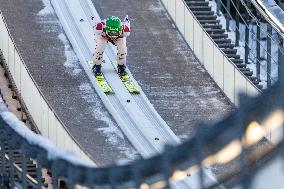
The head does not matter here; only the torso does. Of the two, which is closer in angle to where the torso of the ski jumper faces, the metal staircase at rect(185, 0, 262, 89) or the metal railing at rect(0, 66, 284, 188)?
the metal railing

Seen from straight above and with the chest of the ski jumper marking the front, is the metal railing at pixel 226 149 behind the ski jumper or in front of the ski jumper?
in front

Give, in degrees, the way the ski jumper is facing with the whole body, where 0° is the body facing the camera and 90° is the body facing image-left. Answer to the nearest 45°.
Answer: approximately 0°

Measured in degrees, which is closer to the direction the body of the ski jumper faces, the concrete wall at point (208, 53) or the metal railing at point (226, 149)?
the metal railing
